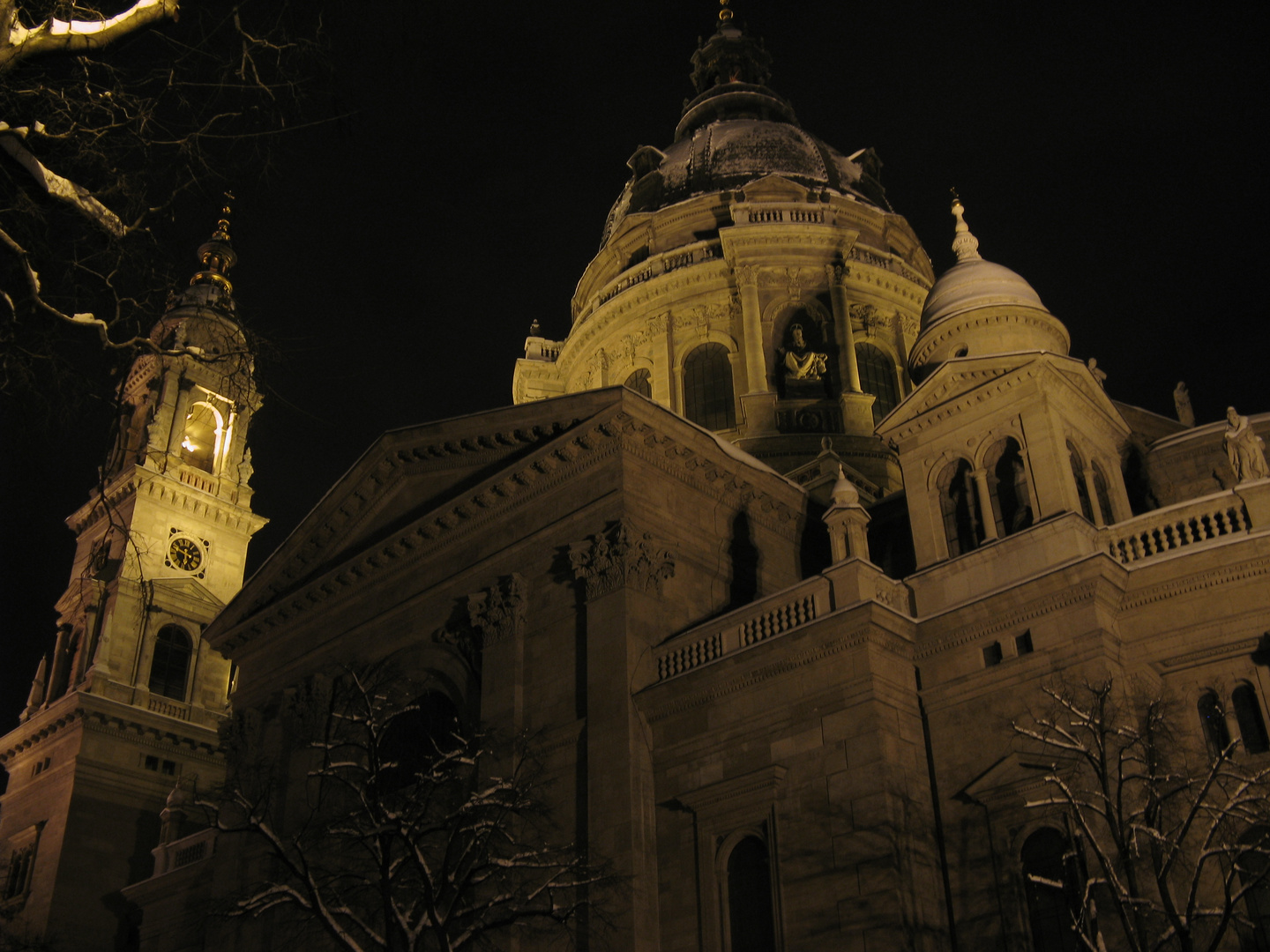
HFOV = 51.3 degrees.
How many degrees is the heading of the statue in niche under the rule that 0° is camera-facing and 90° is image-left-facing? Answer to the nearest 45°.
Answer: approximately 0°

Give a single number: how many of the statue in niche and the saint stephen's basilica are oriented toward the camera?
1
